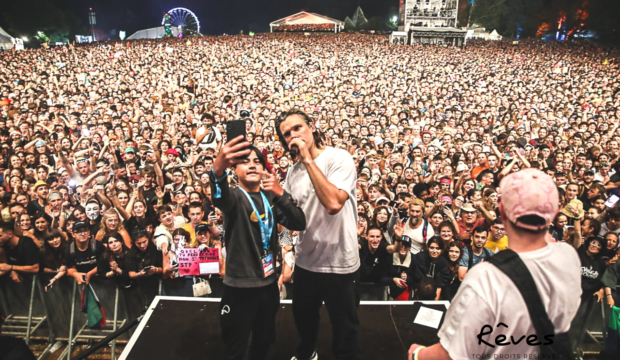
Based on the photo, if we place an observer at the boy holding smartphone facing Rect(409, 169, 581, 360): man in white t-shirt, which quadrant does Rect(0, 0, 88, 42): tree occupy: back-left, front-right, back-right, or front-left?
back-left

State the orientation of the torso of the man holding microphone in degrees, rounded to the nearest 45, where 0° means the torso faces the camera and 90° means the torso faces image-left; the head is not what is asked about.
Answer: approximately 45°

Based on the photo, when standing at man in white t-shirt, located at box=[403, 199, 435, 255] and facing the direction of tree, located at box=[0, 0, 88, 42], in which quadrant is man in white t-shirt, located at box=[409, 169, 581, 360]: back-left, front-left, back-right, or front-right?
back-left

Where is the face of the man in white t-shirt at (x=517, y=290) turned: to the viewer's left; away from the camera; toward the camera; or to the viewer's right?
away from the camera

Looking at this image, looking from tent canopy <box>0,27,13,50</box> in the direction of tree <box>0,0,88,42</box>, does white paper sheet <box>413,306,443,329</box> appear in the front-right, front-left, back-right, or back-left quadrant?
back-right

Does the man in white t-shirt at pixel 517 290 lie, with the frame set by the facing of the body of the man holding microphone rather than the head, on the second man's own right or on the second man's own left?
on the second man's own left

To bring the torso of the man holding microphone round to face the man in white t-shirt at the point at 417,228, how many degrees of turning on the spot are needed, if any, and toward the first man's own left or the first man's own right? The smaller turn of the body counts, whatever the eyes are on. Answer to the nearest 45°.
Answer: approximately 180°

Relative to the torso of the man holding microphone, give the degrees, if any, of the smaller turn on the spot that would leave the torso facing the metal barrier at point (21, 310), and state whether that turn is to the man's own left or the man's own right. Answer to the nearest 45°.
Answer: approximately 90° to the man's own right

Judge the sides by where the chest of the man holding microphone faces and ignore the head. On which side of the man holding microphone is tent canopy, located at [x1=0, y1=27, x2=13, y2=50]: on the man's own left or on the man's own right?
on the man's own right

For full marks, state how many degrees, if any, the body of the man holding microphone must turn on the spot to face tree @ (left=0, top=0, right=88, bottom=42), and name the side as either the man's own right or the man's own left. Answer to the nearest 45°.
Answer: approximately 90° to the man's own right
